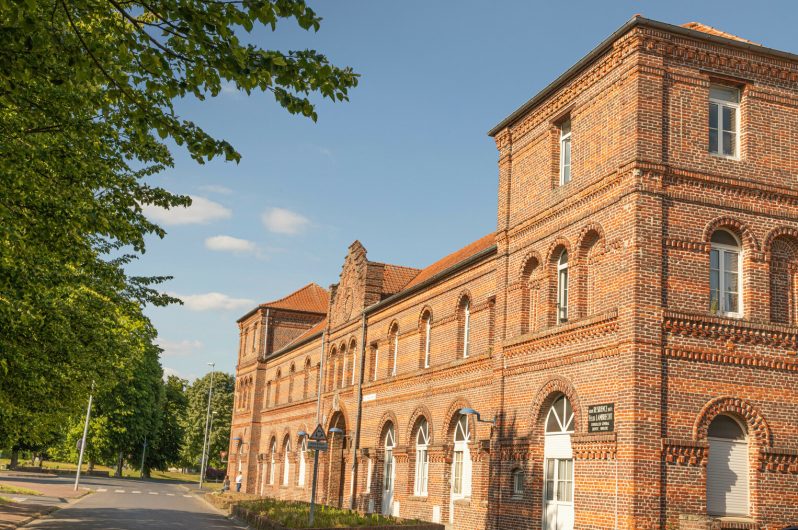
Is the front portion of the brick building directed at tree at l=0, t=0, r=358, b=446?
yes

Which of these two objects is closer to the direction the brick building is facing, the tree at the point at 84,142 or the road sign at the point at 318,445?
the tree

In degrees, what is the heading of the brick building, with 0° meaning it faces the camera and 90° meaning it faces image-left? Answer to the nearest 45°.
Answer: approximately 45°

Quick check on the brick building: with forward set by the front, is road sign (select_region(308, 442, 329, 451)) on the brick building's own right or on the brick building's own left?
on the brick building's own right
